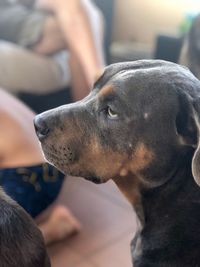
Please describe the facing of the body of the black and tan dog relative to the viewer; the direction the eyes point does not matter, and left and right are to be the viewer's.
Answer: facing to the left of the viewer

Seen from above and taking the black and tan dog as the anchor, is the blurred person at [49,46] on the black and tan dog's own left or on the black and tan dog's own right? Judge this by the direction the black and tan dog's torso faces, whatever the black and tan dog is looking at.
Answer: on the black and tan dog's own right
